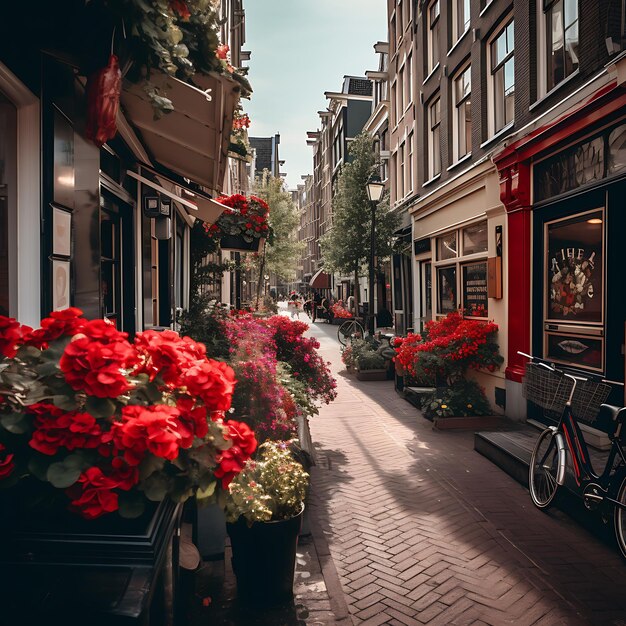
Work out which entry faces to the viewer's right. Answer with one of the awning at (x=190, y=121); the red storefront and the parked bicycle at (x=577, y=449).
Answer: the awning

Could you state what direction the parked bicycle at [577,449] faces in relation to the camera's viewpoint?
facing away from the viewer and to the left of the viewer

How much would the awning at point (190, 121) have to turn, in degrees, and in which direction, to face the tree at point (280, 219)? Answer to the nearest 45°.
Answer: approximately 90° to its left

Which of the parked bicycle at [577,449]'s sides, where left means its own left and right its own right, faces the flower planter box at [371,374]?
front

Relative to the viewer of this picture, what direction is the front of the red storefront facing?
facing the viewer and to the left of the viewer

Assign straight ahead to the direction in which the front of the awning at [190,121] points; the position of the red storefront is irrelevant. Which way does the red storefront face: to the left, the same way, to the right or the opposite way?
the opposite way

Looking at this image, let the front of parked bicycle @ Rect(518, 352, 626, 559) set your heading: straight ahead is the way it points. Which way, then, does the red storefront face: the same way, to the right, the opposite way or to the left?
to the left

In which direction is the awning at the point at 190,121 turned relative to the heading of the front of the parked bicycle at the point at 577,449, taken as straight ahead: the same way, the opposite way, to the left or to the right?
to the right

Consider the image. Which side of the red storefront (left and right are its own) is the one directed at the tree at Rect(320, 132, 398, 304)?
right

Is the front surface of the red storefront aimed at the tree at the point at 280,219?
no

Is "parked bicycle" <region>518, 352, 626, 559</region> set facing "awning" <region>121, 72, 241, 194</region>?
no

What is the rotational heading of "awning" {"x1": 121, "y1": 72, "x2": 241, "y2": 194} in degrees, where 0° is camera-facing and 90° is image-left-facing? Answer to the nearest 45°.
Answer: approximately 270°

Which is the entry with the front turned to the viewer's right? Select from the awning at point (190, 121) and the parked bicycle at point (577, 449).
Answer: the awning

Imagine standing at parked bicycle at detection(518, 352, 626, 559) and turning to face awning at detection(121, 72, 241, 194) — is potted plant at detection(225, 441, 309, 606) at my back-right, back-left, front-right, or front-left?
front-left

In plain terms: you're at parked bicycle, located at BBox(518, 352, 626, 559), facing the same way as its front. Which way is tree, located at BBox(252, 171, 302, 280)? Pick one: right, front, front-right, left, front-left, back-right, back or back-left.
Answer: front
